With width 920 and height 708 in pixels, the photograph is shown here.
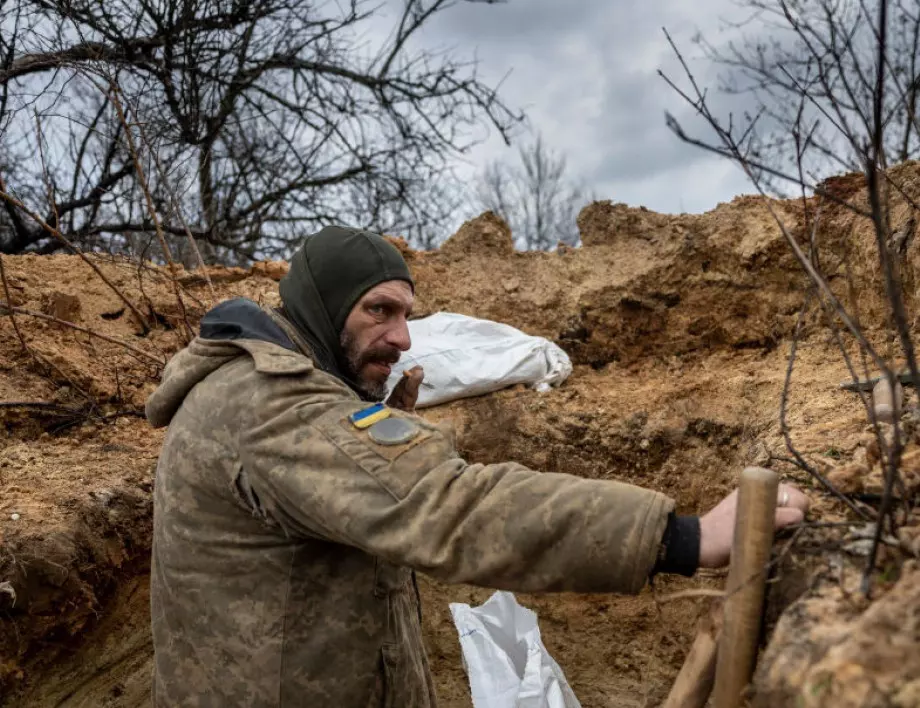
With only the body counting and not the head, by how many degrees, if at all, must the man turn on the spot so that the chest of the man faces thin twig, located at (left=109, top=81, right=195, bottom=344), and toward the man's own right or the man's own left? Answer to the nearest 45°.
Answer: approximately 135° to the man's own left

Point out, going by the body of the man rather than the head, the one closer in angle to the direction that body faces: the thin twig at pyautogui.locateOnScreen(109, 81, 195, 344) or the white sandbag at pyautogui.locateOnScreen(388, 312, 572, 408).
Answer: the white sandbag

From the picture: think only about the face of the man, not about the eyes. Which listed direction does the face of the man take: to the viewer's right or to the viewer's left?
to the viewer's right

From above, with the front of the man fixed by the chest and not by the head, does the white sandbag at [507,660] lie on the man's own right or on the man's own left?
on the man's own left

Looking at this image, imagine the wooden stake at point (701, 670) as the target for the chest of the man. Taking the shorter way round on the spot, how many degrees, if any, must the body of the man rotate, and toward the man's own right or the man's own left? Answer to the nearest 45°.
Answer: approximately 45° to the man's own right

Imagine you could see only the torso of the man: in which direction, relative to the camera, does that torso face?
to the viewer's right
